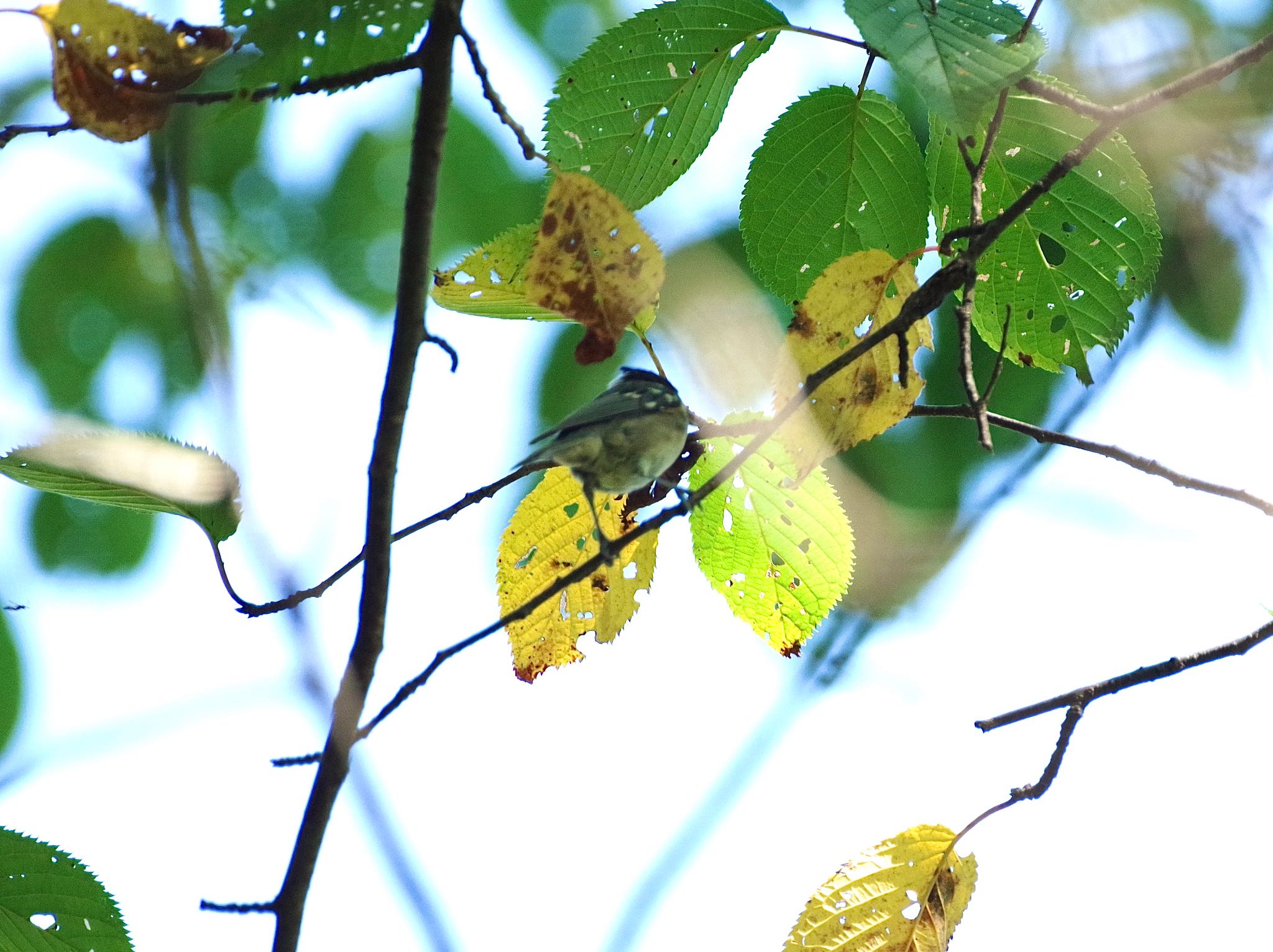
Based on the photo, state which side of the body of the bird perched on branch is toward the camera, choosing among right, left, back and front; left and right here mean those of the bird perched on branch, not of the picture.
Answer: right

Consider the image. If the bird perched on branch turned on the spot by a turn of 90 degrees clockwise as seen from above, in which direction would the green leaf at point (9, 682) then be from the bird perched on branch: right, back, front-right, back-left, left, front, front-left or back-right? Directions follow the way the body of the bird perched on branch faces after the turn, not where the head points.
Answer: right
